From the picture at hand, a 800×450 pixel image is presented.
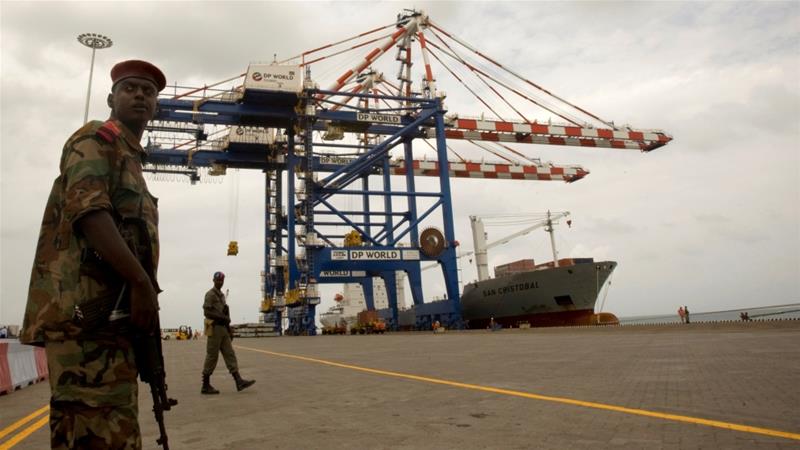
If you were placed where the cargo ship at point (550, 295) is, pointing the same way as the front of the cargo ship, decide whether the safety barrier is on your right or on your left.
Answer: on your right

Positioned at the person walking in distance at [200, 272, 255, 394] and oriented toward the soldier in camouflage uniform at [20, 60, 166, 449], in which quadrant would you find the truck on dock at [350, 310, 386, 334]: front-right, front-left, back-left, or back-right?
back-left

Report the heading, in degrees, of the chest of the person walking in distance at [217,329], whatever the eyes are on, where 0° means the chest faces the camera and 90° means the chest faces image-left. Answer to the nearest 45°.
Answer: approximately 270°

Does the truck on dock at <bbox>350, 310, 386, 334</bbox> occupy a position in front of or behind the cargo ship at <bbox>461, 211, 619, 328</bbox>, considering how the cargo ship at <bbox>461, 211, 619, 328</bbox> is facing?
behind

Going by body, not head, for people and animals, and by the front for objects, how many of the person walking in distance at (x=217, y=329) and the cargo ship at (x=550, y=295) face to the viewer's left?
0

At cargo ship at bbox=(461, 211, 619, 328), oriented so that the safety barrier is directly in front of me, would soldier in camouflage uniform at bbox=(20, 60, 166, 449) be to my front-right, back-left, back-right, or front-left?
front-left

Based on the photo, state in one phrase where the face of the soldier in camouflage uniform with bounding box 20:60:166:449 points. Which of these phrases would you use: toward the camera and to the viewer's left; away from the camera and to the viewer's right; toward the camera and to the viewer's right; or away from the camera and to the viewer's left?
toward the camera and to the viewer's right

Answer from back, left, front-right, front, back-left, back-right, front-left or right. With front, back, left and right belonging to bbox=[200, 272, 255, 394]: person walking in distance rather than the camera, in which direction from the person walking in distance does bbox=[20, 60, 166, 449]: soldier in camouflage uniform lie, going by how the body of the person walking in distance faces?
right

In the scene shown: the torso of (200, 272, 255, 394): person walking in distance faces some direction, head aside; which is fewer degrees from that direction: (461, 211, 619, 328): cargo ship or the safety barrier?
the cargo ship

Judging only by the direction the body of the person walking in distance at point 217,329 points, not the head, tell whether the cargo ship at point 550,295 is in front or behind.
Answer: in front

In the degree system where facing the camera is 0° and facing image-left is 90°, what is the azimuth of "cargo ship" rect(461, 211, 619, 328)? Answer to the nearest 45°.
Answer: approximately 315°

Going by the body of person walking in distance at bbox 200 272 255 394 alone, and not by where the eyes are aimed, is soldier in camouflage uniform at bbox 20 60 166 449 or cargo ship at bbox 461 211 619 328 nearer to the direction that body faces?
the cargo ship
